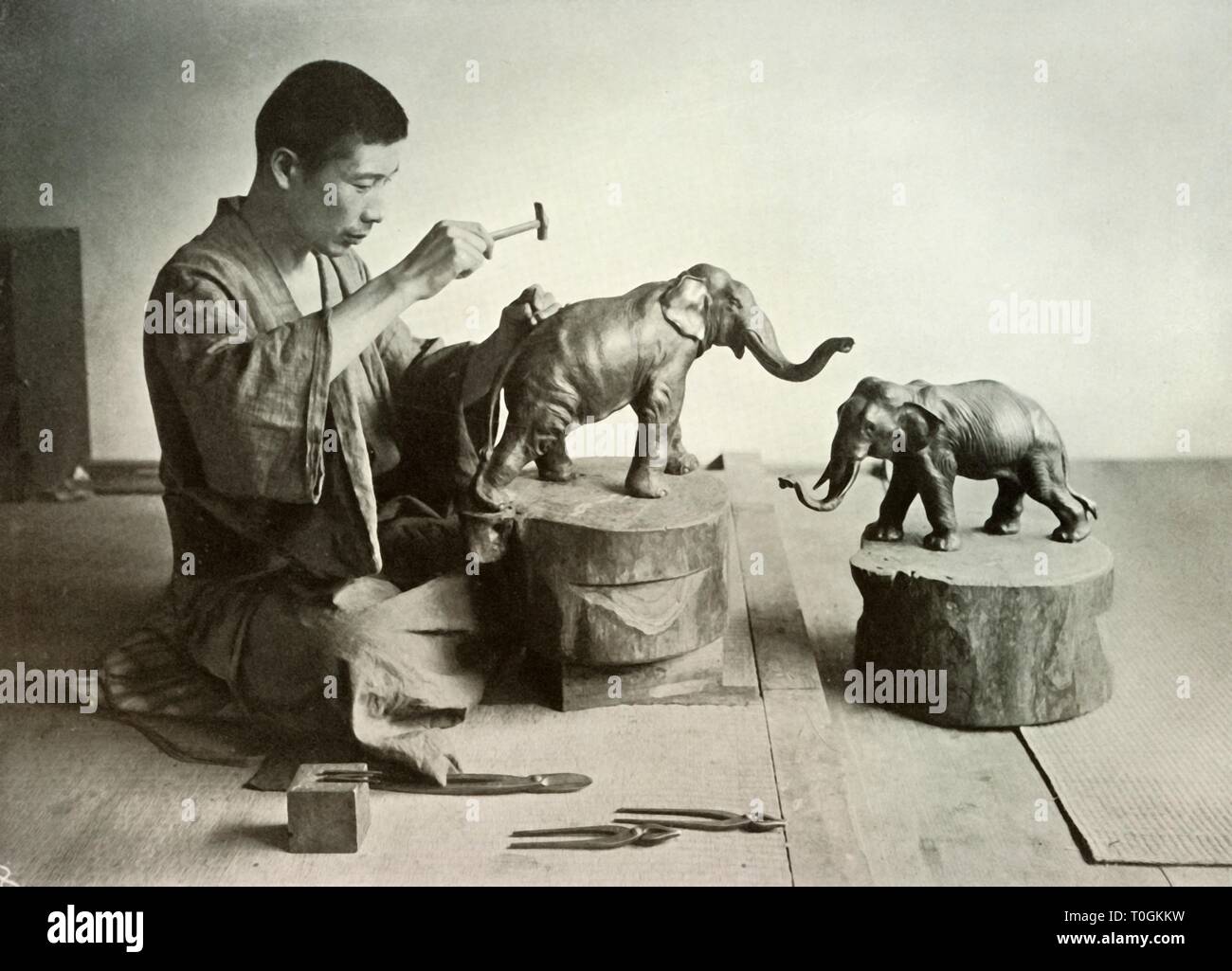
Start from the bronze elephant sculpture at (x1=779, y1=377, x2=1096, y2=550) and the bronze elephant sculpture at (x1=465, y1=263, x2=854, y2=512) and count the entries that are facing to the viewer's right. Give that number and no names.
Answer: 1

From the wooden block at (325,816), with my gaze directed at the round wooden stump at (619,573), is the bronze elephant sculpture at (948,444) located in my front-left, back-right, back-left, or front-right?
front-right

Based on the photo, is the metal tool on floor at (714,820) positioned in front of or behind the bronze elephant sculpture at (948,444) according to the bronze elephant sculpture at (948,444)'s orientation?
in front

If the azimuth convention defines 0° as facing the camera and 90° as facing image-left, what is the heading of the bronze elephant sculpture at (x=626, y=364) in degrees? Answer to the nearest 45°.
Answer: approximately 270°

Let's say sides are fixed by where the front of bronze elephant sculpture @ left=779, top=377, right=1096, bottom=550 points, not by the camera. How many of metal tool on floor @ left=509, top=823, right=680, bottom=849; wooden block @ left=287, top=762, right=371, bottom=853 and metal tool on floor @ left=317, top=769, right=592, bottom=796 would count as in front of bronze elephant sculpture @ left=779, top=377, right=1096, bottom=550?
3

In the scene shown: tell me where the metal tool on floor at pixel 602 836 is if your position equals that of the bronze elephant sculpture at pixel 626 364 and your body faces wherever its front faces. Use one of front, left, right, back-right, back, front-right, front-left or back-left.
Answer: right

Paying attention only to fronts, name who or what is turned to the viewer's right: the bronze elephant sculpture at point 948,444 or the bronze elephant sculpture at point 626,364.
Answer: the bronze elephant sculpture at point 626,364

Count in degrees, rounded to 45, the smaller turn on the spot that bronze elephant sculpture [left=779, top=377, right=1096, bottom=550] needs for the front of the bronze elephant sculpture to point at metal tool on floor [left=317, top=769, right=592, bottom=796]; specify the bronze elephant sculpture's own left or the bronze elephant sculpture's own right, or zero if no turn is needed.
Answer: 0° — it already faces it
